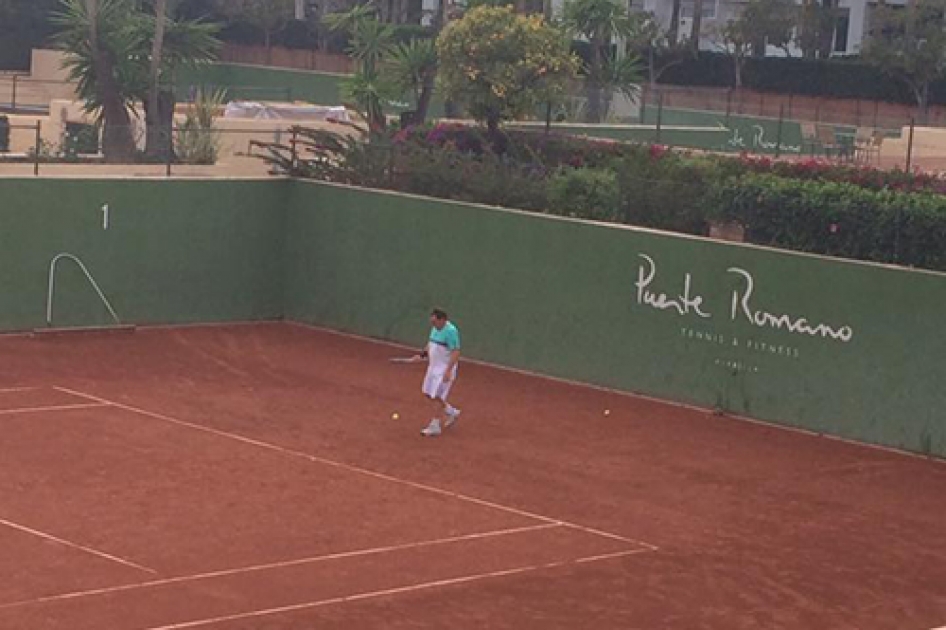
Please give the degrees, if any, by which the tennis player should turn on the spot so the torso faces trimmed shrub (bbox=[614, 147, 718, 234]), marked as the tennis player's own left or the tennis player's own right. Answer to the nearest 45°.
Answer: approximately 180°

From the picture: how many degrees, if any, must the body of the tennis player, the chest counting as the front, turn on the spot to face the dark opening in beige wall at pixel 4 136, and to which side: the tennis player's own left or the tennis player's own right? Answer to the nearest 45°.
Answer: approximately 90° to the tennis player's own right

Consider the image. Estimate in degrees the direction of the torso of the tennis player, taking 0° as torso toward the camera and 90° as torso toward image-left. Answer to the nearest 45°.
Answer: approximately 45°

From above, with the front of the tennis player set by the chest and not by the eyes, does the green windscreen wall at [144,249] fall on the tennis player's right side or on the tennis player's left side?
on the tennis player's right side

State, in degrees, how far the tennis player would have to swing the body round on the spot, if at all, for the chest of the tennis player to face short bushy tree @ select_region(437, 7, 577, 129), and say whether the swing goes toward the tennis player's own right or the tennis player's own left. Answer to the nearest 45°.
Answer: approximately 135° to the tennis player's own right

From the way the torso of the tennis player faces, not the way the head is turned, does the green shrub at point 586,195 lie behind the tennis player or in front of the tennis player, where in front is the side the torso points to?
behind

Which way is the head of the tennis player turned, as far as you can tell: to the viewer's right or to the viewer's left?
to the viewer's left

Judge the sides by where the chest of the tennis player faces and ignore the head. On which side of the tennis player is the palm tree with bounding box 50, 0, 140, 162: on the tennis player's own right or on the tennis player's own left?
on the tennis player's own right

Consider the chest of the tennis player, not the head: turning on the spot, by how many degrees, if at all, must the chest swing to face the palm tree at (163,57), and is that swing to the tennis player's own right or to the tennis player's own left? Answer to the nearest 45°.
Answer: approximately 135° to the tennis player's own right
